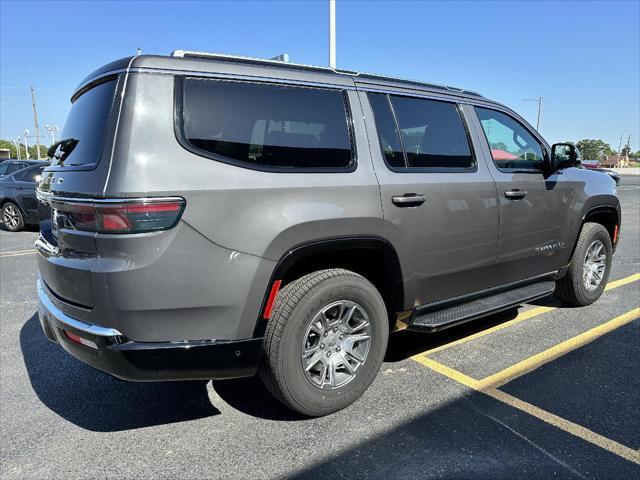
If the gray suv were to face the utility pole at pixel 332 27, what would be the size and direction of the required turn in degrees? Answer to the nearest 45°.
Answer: approximately 45° to its left

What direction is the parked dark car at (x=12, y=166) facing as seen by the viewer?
to the viewer's right

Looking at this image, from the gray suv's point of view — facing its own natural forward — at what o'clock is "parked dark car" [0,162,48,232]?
The parked dark car is roughly at 9 o'clock from the gray suv.

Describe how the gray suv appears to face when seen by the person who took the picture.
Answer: facing away from the viewer and to the right of the viewer

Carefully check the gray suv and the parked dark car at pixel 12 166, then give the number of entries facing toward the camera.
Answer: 0

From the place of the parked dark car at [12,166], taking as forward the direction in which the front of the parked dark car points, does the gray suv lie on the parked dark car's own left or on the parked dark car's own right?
on the parked dark car's own right

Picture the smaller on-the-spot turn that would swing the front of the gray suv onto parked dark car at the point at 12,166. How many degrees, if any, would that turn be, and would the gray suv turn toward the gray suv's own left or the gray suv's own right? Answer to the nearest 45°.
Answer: approximately 90° to the gray suv's own left
